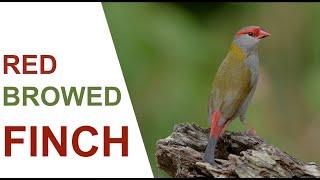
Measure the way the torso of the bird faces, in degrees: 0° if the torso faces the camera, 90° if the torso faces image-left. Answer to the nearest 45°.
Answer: approximately 225°
